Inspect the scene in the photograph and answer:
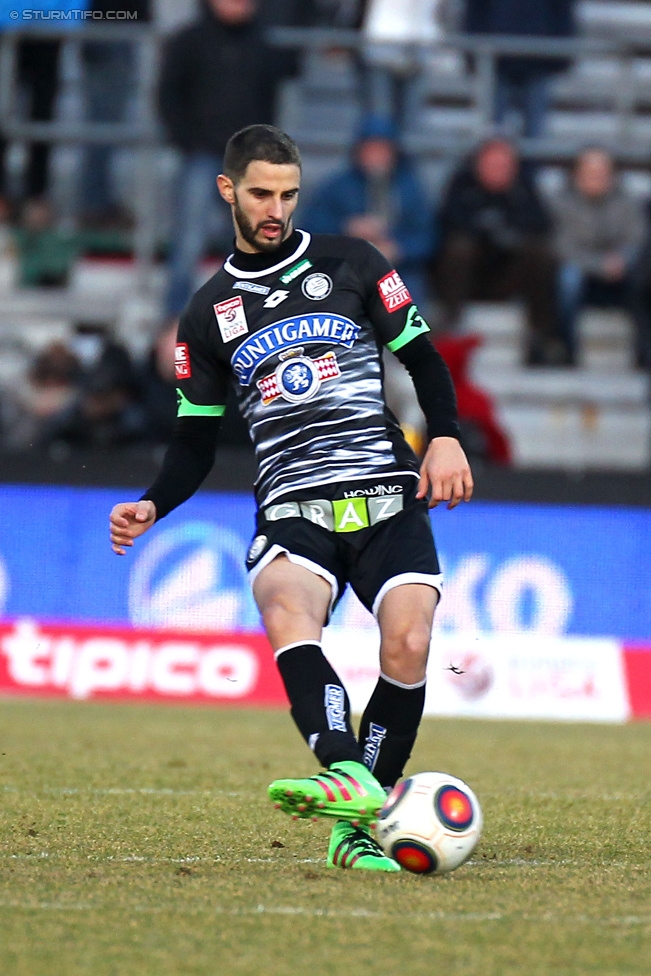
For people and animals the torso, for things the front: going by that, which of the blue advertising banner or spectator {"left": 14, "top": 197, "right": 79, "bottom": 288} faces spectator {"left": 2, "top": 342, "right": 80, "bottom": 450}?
spectator {"left": 14, "top": 197, "right": 79, "bottom": 288}

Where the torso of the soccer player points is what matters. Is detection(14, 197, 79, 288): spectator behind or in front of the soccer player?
behind

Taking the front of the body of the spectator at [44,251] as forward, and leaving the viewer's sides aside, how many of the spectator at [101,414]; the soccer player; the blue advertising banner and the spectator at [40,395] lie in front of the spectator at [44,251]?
4

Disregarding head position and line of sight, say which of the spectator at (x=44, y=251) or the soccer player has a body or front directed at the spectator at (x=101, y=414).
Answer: the spectator at (x=44, y=251)

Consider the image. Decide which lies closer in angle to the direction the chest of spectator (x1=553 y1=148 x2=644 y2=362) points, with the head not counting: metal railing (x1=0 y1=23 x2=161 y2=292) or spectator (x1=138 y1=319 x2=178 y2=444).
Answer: the spectator

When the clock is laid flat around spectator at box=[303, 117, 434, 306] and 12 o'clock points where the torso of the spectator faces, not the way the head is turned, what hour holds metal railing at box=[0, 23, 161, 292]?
The metal railing is roughly at 4 o'clock from the spectator.
